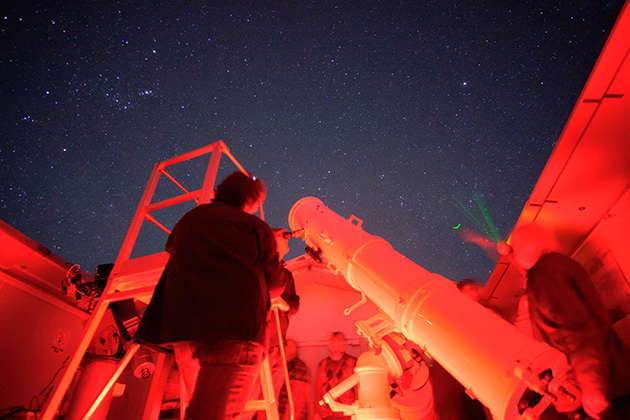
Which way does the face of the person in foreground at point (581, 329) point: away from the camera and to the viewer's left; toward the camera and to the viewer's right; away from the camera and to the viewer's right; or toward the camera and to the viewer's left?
away from the camera and to the viewer's left

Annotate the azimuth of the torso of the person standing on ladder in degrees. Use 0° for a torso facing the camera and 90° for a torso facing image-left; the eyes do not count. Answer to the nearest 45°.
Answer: approximately 225°

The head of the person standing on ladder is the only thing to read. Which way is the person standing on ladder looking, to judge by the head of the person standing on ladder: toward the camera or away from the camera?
away from the camera

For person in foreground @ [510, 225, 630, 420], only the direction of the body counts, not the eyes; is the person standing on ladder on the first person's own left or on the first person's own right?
on the first person's own left

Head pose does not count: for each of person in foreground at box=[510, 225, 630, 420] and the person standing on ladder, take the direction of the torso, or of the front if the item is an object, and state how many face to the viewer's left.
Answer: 1

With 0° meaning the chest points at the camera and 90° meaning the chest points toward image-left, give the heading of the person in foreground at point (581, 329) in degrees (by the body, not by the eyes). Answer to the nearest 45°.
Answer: approximately 90°

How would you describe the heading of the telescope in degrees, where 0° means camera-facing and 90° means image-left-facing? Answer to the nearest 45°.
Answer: approximately 135°
